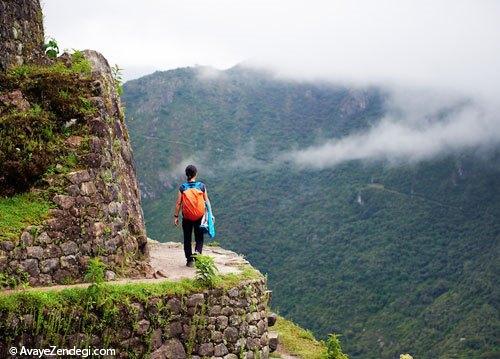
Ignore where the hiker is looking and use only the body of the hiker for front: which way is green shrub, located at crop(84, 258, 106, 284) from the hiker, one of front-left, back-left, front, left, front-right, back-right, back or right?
back-left

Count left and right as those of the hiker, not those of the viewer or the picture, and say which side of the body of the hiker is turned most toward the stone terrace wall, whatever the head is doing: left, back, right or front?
back

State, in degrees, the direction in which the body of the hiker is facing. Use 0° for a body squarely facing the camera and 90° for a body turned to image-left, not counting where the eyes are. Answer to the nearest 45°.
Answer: approximately 180°

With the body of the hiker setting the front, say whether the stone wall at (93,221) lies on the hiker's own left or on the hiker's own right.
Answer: on the hiker's own left

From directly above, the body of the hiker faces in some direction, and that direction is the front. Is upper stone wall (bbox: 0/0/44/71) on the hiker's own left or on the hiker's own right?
on the hiker's own left
